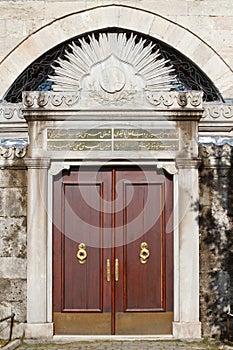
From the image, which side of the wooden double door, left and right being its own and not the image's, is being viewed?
front
